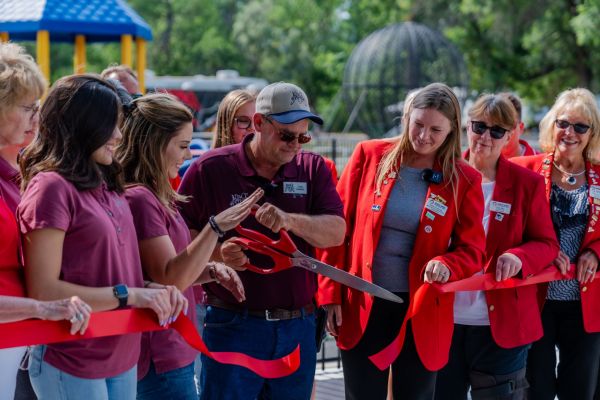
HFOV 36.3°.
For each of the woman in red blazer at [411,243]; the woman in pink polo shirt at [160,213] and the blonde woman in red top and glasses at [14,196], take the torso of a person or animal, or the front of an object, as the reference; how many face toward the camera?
1

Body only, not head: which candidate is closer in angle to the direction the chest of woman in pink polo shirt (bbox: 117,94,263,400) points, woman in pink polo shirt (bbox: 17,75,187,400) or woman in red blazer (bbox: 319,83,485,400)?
the woman in red blazer

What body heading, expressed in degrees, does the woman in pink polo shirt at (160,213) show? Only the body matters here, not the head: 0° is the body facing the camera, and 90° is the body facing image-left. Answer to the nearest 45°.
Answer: approximately 270°

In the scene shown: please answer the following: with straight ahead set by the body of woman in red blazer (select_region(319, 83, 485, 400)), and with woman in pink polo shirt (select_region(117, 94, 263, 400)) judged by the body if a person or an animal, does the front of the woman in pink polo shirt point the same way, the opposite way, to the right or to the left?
to the left

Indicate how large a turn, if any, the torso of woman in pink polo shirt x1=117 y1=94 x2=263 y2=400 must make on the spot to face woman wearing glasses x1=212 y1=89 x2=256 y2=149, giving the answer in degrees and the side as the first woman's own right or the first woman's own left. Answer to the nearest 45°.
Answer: approximately 90° to the first woman's own left

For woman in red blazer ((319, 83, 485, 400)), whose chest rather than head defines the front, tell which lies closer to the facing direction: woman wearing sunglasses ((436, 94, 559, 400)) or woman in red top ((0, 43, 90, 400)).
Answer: the woman in red top

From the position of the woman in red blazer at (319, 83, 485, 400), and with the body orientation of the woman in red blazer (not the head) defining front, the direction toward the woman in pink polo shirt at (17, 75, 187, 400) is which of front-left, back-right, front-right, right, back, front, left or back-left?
front-right

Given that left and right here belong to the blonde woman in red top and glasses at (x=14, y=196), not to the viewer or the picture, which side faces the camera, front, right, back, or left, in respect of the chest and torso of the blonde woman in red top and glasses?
right

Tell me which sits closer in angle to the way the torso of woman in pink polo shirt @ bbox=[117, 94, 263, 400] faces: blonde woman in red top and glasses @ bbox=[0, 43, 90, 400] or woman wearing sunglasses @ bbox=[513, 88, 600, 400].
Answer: the woman wearing sunglasses

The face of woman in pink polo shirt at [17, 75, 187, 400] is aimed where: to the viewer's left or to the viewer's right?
to the viewer's right

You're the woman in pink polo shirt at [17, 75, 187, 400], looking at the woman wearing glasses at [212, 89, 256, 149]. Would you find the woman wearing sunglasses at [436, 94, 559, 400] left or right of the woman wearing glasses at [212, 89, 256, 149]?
right
